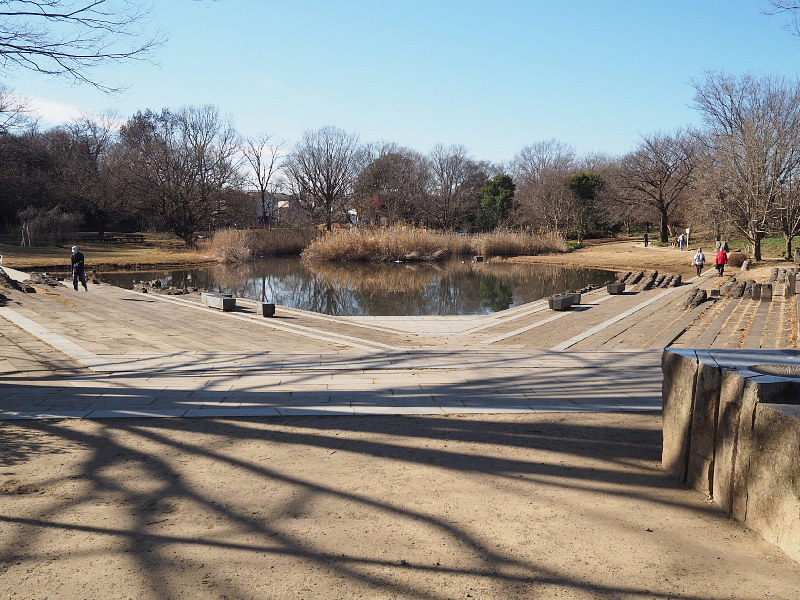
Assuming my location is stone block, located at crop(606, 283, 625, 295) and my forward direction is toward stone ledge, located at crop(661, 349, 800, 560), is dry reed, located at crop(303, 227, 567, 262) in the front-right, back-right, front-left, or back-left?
back-right

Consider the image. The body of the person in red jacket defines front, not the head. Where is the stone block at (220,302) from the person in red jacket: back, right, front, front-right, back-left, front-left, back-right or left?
back-left

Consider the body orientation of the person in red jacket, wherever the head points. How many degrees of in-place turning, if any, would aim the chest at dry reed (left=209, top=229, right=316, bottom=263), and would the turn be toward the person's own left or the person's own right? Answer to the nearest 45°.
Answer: approximately 90° to the person's own left

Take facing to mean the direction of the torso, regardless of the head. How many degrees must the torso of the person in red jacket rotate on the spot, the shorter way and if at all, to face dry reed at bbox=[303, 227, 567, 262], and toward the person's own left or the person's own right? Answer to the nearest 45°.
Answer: approximately 45° to the person's own left

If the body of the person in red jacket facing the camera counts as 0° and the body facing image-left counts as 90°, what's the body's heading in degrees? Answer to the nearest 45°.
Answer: approximately 180°

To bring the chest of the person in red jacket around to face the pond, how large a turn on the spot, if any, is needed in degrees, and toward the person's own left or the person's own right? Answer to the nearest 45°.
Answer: approximately 90° to the person's own left

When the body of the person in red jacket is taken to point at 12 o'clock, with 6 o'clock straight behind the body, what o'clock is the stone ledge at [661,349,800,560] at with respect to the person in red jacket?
The stone ledge is roughly at 6 o'clock from the person in red jacket.
